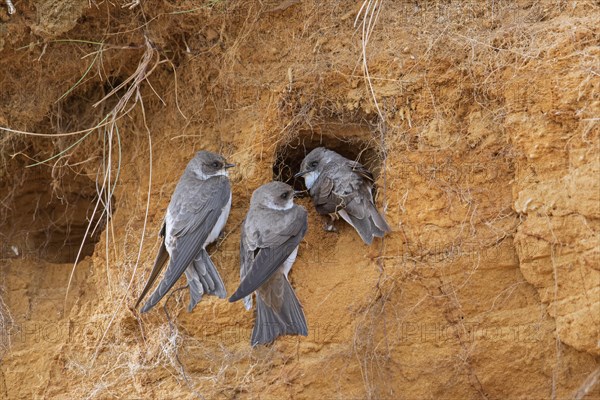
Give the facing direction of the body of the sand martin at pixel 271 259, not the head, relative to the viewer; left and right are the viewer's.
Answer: facing away from the viewer and to the right of the viewer

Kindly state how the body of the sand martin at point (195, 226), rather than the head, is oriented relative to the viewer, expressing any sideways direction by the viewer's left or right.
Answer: facing away from the viewer and to the right of the viewer

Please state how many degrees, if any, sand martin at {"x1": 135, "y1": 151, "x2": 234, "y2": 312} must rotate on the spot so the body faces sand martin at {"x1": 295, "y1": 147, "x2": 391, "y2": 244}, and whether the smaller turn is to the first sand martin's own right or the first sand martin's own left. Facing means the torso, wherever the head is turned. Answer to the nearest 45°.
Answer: approximately 45° to the first sand martin's own right
